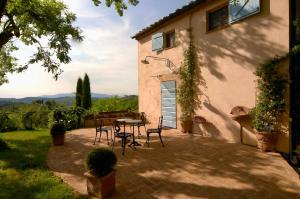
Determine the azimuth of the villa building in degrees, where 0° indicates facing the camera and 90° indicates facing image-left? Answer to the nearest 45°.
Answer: approximately 45°

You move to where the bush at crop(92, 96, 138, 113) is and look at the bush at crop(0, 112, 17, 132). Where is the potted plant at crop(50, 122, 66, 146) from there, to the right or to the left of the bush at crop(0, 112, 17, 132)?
left

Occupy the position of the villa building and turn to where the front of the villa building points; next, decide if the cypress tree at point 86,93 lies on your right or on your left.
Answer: on your right

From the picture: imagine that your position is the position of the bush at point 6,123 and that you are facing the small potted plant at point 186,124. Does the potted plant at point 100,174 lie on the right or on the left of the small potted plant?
right

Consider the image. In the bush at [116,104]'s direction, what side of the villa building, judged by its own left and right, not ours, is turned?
right

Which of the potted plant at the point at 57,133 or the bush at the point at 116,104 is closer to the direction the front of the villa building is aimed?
the potted plant

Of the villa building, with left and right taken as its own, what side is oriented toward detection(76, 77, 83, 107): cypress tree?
right

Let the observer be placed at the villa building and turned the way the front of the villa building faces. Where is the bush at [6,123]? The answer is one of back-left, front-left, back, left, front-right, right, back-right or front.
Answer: front-right

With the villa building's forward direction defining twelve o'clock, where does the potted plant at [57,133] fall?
The potted plant is roughly at 1 o'clock from the villa building.
